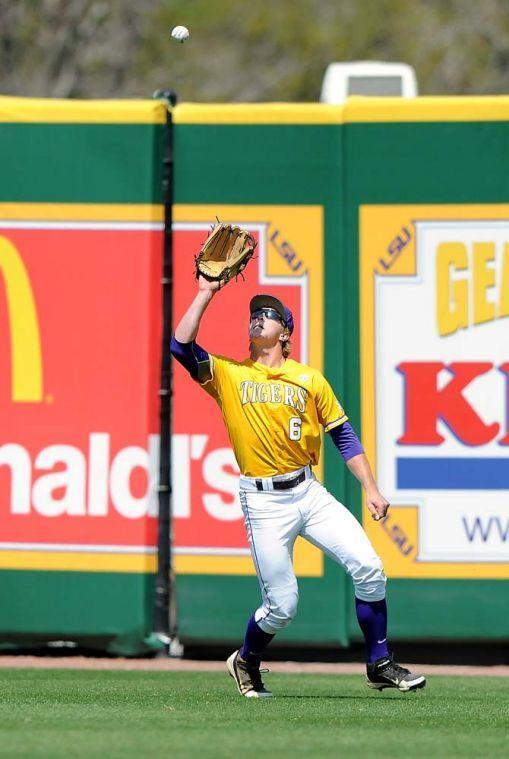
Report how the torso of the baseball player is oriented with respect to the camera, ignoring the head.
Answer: toward the camera

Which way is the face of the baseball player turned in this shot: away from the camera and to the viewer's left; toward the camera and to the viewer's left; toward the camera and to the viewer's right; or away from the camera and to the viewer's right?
toward the camera and to the viewer's left

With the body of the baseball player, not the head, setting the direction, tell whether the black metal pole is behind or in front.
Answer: behind
